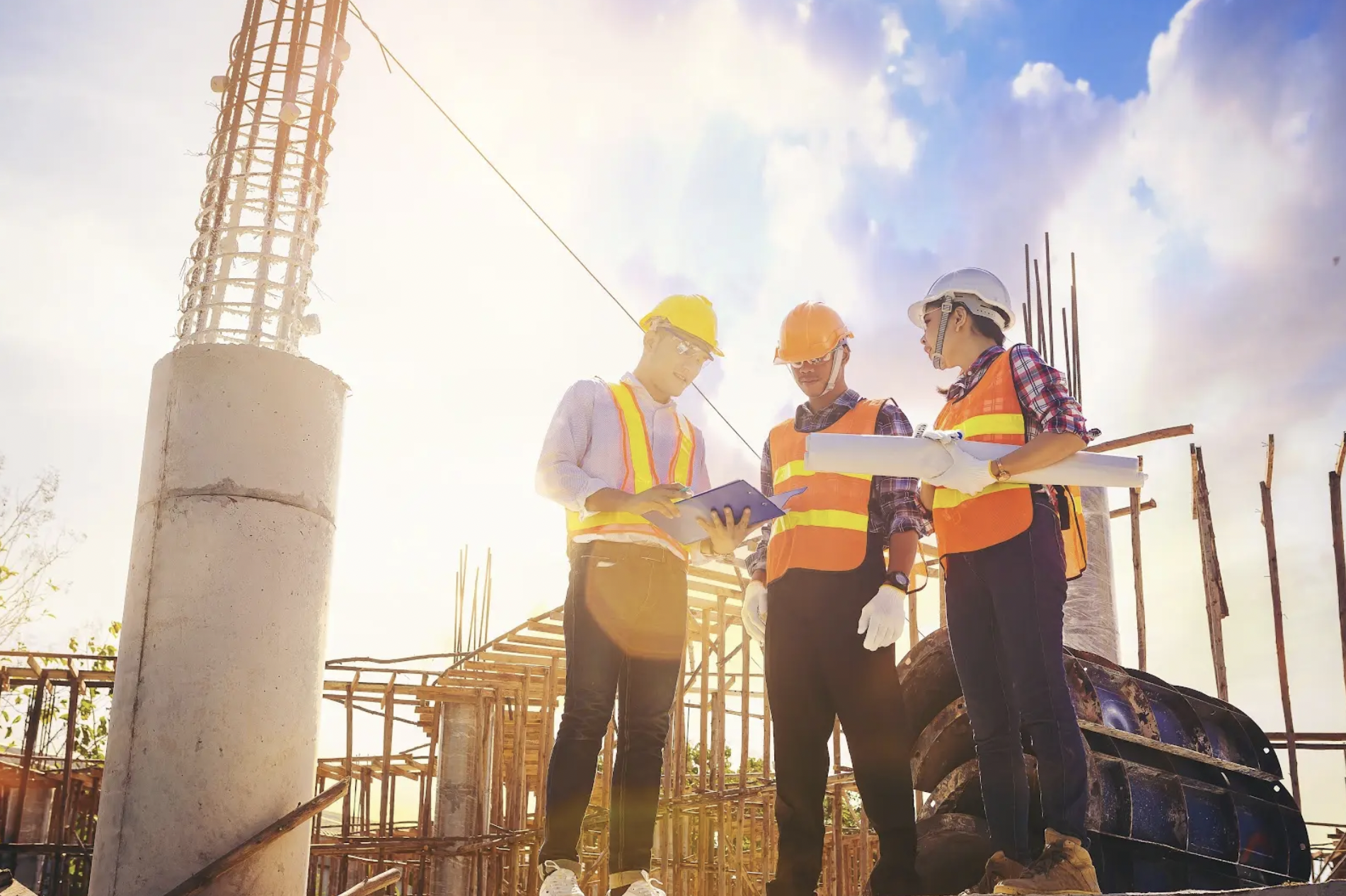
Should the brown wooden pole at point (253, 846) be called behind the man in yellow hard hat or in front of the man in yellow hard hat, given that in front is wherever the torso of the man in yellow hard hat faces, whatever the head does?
behind

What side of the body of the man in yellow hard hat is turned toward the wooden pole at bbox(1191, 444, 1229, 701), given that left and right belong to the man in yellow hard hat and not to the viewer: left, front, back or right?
left

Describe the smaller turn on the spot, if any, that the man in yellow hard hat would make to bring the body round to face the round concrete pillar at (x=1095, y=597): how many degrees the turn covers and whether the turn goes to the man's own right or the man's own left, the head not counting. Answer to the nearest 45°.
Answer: approximately 90° to the man's own left

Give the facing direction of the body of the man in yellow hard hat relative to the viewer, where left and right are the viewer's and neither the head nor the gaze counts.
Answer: facing the viewer and to the right of the viewer

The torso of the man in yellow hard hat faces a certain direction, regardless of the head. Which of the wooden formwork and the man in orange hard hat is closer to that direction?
the man in orange hard hat

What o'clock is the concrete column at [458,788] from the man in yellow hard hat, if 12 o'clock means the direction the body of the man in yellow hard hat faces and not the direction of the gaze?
The concrete column is roughly at 7 o'clock from the man in yellow hard hat.

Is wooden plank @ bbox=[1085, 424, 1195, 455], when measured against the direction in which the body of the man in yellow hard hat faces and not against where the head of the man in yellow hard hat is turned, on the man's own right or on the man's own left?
on the man's own left

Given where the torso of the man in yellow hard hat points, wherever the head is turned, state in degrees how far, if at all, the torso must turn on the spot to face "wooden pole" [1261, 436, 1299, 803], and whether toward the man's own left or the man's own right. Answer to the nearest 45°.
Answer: approximately 90° to the man's own left

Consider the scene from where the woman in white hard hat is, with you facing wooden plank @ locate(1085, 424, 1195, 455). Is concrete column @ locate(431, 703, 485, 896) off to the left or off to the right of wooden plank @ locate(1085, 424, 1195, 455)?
left

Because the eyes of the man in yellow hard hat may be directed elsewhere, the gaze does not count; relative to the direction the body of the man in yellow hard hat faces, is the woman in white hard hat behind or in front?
in front

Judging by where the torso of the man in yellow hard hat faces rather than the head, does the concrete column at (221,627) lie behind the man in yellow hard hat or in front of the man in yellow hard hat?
behind

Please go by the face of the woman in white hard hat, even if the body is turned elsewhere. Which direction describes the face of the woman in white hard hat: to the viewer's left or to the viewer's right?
to the viewer's left

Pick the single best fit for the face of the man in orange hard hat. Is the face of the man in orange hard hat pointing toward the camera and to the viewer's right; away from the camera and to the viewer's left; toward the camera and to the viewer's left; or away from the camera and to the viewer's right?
toward the camera and to the viewer's left
